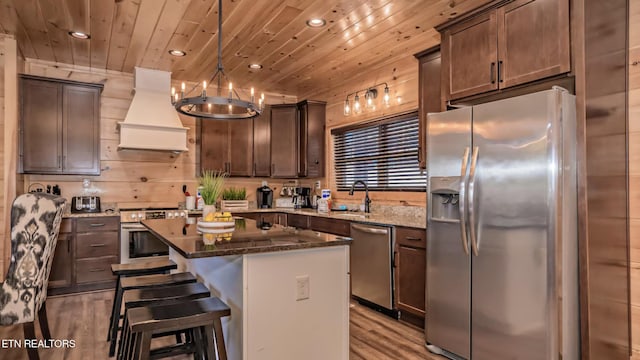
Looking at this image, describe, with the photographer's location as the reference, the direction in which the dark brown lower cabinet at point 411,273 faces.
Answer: facing the viewer and to the left of the viewer

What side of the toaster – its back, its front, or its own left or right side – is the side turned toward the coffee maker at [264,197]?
left

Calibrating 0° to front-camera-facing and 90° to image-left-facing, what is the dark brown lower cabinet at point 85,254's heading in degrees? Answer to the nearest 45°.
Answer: approximately 0°

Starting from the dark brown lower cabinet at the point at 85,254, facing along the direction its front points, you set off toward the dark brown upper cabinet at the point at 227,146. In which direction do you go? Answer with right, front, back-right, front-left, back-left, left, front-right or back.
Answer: left

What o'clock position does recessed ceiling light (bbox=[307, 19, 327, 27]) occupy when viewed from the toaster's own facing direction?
The recessed ceiling light is roughly at 11 o'clock from the toaster.

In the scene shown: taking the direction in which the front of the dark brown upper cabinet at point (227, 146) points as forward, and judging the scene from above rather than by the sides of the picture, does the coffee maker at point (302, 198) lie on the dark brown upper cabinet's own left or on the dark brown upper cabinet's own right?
on the dark brown upper cabinet's own left

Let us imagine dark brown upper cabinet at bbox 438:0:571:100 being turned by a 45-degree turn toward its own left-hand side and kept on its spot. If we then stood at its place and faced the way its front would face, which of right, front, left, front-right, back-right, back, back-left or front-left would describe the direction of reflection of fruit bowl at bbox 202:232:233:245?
front-right

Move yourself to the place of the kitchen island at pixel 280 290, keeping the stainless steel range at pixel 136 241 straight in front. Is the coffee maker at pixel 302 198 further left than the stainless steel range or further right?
right
